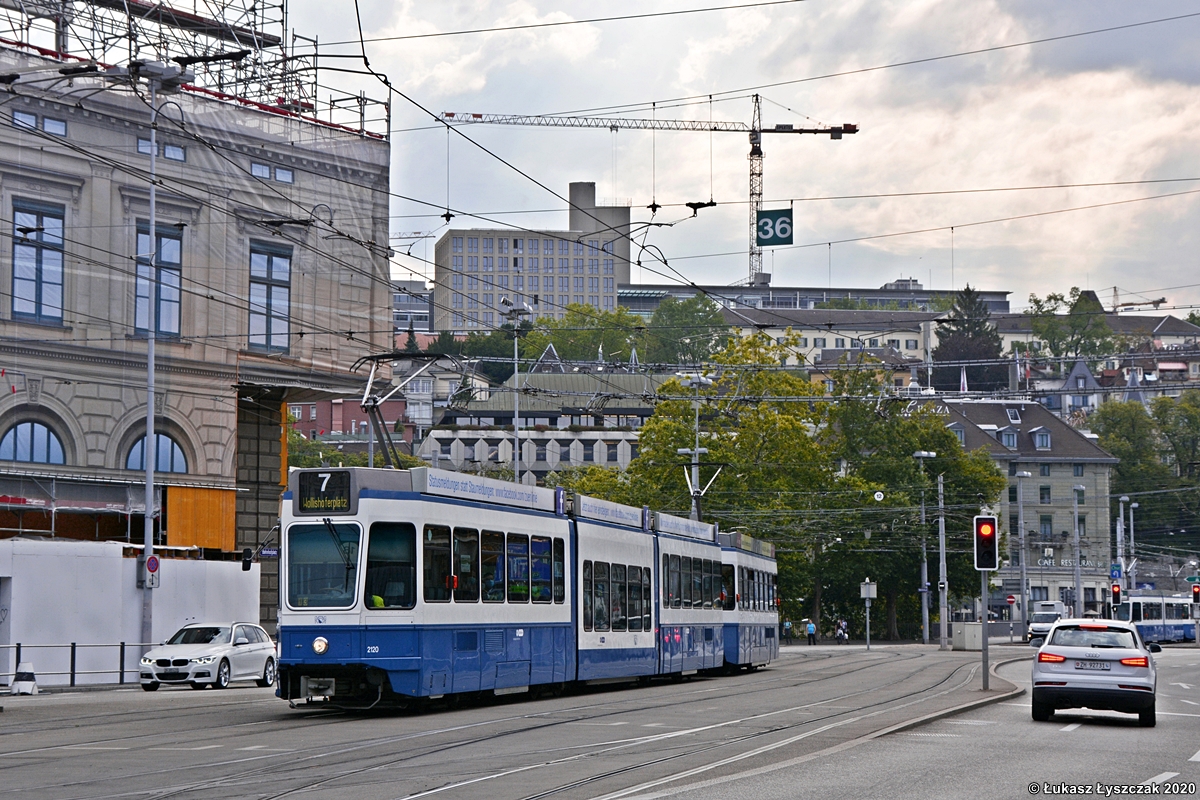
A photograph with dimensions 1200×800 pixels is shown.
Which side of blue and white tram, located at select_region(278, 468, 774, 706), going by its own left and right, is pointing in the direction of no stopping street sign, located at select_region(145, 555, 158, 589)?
right

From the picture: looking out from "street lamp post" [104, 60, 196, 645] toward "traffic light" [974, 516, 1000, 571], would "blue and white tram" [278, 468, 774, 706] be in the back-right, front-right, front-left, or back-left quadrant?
front-right

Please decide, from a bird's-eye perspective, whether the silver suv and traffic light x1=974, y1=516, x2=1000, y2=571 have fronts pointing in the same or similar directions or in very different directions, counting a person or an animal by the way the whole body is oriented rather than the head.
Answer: very different directions

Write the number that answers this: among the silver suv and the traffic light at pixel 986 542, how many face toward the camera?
1

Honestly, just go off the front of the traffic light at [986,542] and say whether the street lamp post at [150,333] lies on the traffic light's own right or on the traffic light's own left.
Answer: on the traffic light's own right

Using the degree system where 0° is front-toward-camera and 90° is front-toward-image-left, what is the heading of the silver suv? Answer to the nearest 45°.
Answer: approximately 180°

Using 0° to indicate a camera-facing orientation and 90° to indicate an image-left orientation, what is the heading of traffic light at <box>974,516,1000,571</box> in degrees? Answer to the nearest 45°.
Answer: approximately 0°

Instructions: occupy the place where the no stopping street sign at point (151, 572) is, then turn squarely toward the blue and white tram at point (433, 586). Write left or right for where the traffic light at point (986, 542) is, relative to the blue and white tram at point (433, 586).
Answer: left

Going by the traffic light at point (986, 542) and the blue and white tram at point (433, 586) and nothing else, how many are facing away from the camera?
0

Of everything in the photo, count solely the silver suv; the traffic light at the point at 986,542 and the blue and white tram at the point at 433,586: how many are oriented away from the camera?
1

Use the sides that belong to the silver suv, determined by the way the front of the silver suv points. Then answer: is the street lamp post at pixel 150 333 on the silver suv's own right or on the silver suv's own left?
on the silver suv's own left

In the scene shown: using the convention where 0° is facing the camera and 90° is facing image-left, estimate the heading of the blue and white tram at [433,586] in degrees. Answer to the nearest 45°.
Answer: approximately 45°

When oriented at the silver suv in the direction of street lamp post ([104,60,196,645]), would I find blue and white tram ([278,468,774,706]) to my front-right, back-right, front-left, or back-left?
front-left

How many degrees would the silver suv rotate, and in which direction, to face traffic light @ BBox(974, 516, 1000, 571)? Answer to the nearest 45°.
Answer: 0° — it already faces it

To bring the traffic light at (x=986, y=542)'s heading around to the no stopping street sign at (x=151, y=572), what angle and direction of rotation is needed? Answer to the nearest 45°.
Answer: approximately 90° to its right
